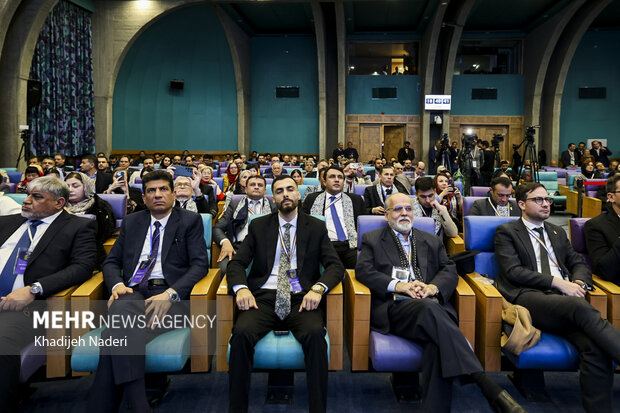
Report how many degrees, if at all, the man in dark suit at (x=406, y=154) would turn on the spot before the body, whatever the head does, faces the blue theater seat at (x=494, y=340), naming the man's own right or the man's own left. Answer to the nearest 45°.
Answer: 0° — they already face it

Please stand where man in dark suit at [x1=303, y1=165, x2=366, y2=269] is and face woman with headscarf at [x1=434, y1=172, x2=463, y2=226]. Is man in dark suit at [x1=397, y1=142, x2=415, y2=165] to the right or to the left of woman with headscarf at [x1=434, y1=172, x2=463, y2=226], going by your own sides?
left

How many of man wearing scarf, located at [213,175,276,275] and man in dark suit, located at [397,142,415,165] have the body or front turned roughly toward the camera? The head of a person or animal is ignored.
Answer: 2

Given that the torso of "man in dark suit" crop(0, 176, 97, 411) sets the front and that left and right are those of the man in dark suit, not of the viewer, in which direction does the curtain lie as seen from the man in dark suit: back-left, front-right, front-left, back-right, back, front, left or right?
back-right

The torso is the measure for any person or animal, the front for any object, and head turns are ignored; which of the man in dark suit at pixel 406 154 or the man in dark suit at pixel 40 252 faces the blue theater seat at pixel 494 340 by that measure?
the man in dark suit at pixel 406 154

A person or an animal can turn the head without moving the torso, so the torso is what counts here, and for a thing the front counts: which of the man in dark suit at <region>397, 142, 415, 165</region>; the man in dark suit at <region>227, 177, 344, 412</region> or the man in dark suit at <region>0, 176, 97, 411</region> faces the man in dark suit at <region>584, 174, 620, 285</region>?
the man in dark suit at <region>397, 142, 415, 165</region>
